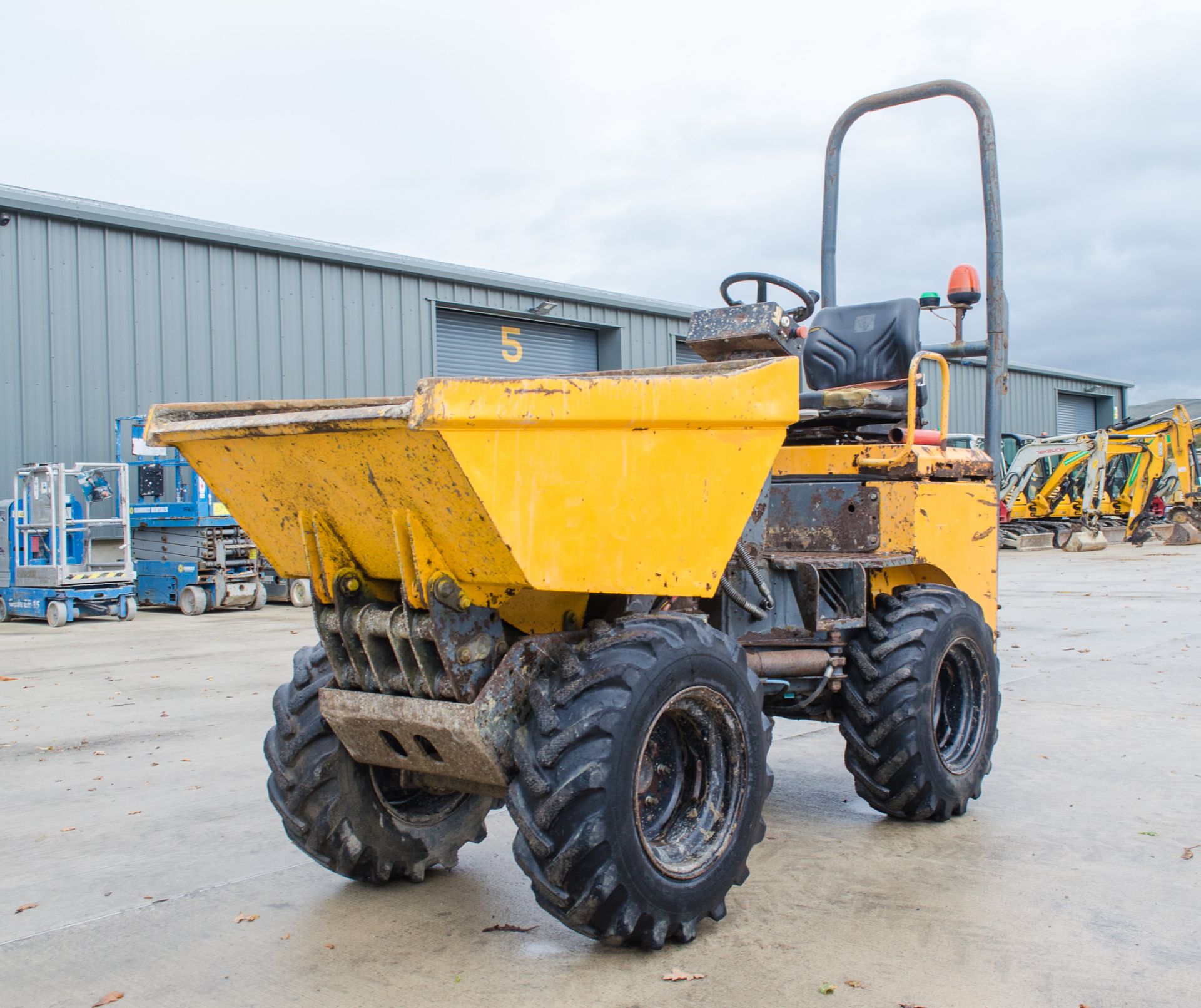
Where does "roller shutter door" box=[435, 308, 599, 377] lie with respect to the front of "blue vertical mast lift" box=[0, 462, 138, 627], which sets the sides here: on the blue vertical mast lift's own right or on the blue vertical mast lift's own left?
on the blue vertical mast lift's own left

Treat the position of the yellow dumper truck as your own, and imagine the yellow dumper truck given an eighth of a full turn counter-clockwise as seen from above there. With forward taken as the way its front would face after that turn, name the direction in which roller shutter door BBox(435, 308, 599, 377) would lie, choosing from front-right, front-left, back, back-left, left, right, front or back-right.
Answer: back

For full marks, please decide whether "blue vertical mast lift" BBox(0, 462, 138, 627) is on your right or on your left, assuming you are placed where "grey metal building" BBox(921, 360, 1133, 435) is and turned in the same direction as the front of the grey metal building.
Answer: on your right

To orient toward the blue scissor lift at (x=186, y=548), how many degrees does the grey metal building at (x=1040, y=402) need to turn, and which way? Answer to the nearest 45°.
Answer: approximately 45° to its right

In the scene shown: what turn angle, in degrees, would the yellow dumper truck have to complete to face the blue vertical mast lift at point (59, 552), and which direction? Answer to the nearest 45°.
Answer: approximately 90° to its right

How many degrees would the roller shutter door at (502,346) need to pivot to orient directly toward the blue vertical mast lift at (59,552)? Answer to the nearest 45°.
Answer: approximately 90° to its right

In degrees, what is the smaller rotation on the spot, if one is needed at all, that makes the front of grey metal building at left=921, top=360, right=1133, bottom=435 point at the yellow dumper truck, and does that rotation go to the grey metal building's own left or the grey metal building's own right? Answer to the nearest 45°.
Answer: approximately 45° to the grey metal building's own right
